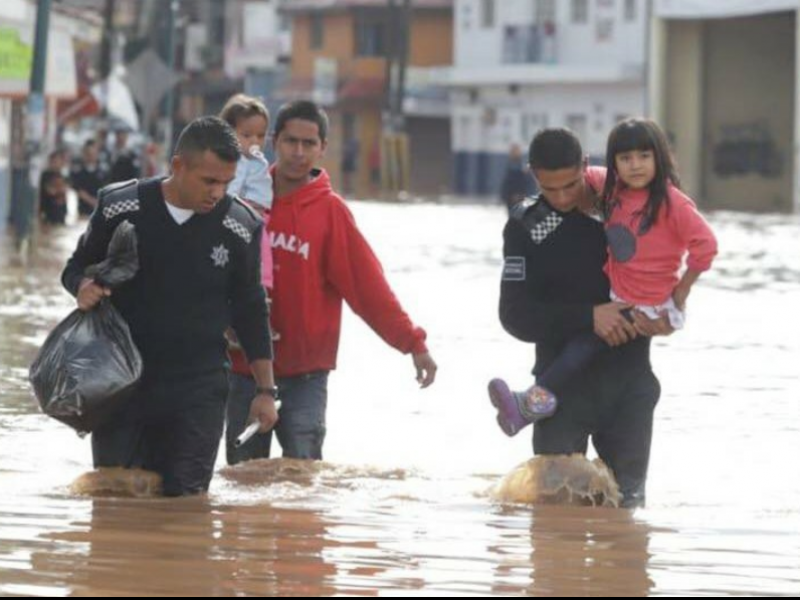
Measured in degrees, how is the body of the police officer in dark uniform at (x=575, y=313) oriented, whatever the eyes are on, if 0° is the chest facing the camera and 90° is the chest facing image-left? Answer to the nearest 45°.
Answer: approximately 315°

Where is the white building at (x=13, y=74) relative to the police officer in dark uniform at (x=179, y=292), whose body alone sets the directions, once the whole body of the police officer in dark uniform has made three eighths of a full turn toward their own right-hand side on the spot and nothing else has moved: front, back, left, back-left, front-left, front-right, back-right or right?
front-right

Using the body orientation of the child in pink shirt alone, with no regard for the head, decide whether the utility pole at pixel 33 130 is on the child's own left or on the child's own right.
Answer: on the child's own right

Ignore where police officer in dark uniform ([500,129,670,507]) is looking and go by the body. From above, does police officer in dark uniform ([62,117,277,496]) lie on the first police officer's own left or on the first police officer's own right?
on the first police officer's own right

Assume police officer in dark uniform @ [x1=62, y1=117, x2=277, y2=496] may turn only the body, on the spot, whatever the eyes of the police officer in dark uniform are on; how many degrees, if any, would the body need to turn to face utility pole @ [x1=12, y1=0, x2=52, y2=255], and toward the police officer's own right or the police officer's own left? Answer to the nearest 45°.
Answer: approximately 180°

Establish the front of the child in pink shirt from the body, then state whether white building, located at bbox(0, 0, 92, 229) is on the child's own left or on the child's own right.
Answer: on the child's own right
